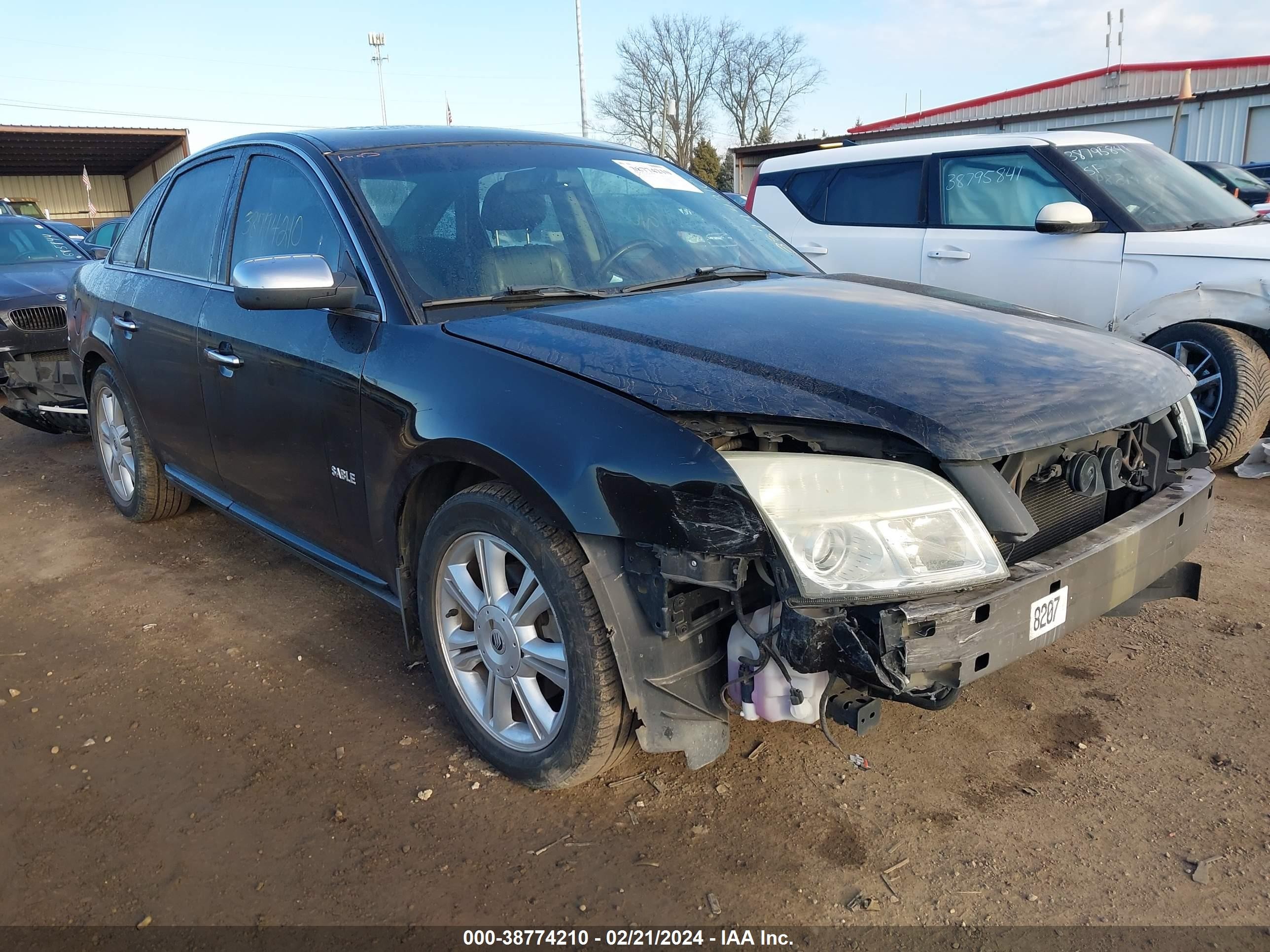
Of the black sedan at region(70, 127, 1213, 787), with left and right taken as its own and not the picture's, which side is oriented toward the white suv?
left

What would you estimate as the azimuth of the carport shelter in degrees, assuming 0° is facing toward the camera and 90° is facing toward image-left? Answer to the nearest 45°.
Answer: approximately 0°

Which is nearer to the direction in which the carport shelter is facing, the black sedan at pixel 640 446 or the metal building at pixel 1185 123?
the black sedan

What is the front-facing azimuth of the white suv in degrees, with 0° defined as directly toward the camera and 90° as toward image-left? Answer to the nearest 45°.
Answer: approximately 315°
